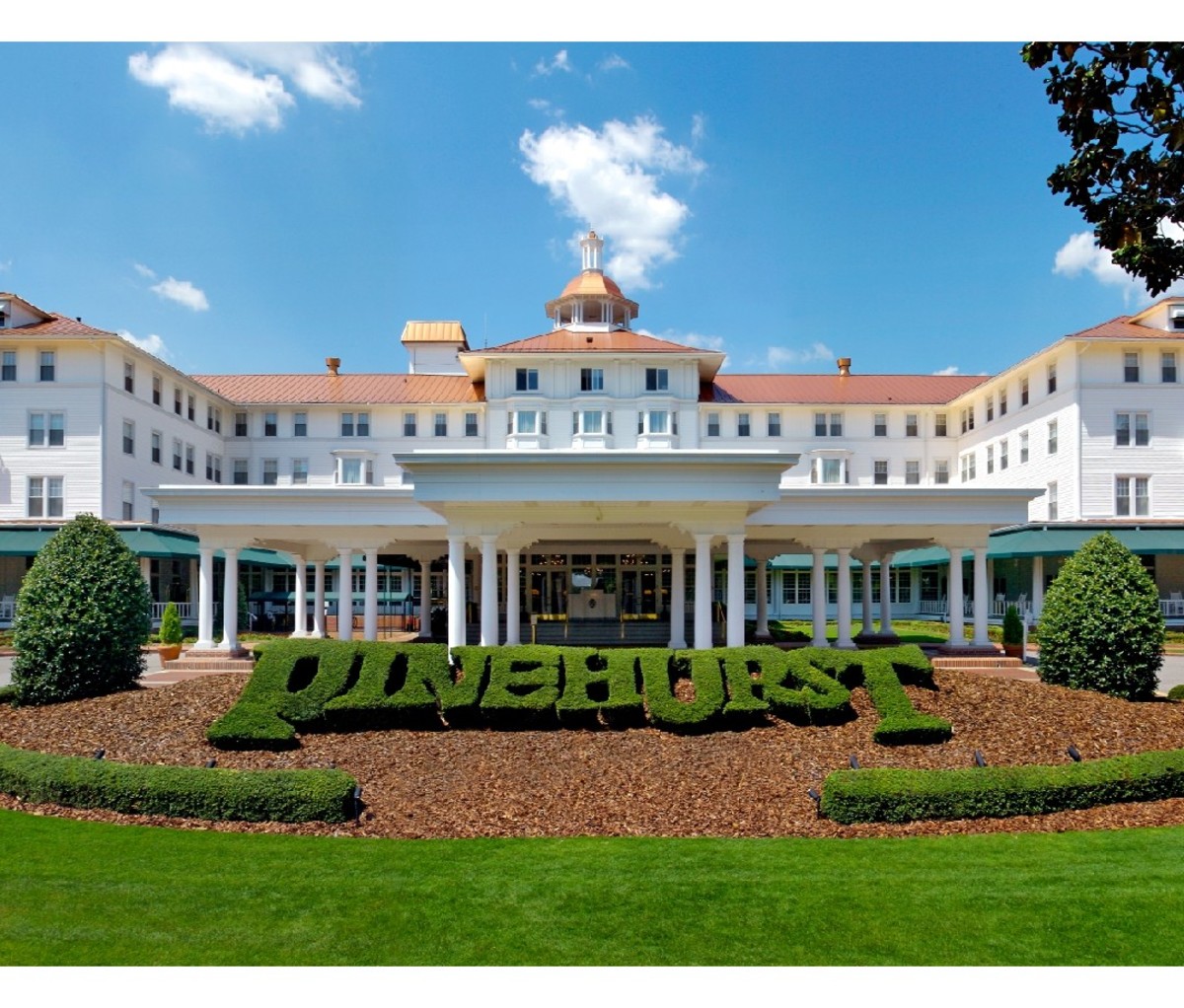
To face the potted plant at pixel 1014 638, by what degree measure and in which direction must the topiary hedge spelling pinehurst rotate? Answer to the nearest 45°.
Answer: approximately 135° to its left

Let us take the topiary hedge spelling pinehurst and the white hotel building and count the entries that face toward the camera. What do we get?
2

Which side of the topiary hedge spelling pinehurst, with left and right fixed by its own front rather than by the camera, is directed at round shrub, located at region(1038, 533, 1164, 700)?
left

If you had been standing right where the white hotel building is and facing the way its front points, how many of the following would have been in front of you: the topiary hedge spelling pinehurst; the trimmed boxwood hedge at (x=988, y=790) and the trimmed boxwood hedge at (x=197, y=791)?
3

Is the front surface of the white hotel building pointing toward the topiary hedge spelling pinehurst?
yes

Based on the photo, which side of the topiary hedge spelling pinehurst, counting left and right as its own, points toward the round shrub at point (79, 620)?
right

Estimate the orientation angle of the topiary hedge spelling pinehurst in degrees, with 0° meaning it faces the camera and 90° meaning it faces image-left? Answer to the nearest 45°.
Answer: approximately 0°

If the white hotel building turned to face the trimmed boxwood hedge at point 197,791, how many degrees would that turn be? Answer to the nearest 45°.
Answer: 0° — it already faces it

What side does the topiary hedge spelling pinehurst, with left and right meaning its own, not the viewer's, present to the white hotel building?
back

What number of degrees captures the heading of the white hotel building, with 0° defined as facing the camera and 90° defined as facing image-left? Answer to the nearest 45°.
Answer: approximately 0°
